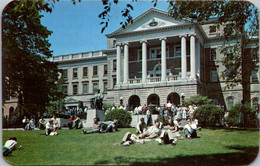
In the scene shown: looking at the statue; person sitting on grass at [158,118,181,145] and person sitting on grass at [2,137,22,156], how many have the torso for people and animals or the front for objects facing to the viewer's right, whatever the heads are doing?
1

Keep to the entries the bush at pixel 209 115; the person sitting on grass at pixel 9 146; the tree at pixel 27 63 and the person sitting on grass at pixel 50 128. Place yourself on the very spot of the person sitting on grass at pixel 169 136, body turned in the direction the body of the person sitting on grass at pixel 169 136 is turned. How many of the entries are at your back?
1

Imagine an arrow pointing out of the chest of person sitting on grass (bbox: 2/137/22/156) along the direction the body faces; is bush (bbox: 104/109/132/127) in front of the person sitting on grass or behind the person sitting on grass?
in front

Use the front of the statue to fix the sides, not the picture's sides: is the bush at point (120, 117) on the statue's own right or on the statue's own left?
on the statue's own left

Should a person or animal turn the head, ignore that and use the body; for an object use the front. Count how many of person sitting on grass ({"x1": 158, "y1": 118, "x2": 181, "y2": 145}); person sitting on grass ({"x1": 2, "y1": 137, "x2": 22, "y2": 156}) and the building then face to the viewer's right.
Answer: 1

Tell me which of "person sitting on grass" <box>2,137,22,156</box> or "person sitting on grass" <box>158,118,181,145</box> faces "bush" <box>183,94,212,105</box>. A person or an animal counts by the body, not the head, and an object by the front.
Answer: "person sitting on grass" <box>2,137,22,156</box>

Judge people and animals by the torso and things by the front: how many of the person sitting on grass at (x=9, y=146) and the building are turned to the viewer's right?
1

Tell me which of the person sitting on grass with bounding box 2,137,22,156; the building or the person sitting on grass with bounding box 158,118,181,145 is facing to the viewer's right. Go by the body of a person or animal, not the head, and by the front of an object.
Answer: the person sitting on grass with bounding box 2,137,22,156

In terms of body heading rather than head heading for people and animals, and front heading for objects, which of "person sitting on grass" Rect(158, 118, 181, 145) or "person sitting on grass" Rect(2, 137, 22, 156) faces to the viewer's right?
"person sitting on grass" Rect(2, 137, 22, 156)

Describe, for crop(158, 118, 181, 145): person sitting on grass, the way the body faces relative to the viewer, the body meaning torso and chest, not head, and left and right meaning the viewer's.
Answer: facing the viewer and to the left of the viewer

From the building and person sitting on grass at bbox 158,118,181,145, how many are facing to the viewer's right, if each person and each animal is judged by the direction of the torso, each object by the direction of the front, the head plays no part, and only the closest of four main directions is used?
0
